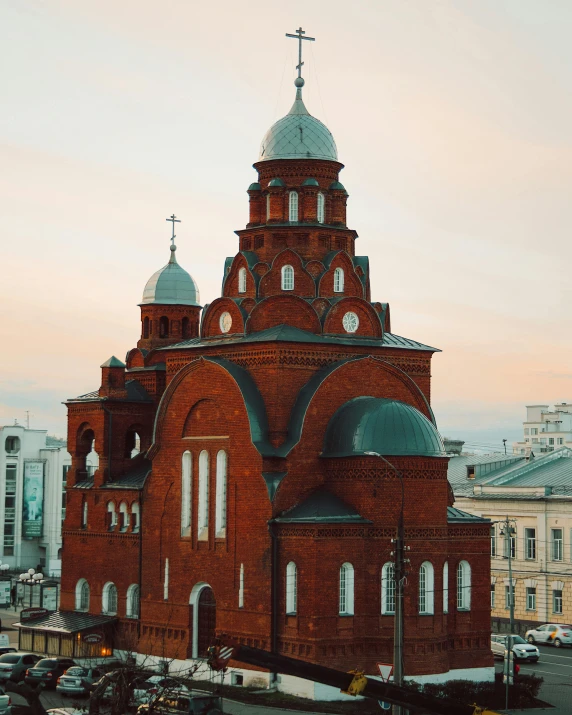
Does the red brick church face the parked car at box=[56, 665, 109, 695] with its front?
no

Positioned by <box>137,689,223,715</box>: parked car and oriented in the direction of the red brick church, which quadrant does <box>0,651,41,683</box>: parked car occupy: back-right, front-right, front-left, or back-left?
front-left
